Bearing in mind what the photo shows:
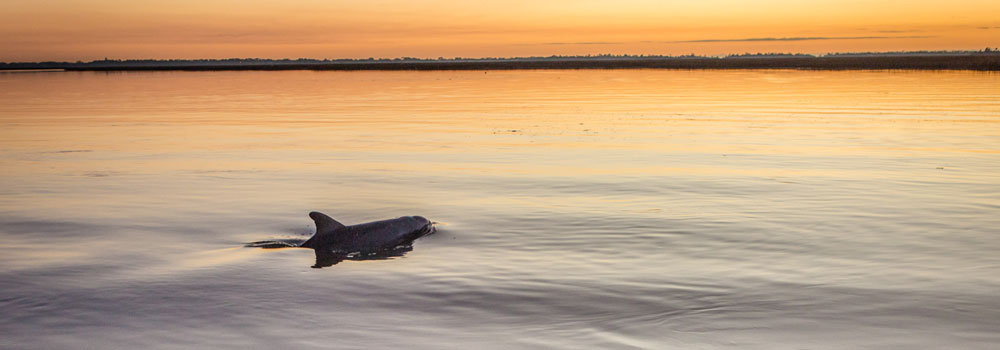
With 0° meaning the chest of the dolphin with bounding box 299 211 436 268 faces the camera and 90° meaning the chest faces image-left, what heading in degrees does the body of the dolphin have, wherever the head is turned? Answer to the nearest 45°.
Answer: approximately 270°
